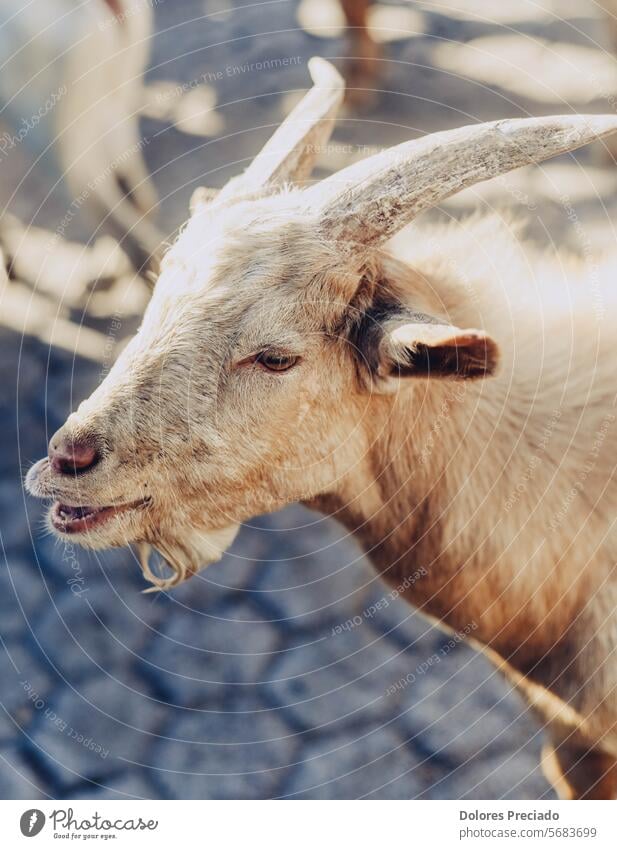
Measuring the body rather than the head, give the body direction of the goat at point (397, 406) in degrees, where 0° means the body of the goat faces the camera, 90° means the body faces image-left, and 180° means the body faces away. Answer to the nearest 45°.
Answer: approximately 90°
